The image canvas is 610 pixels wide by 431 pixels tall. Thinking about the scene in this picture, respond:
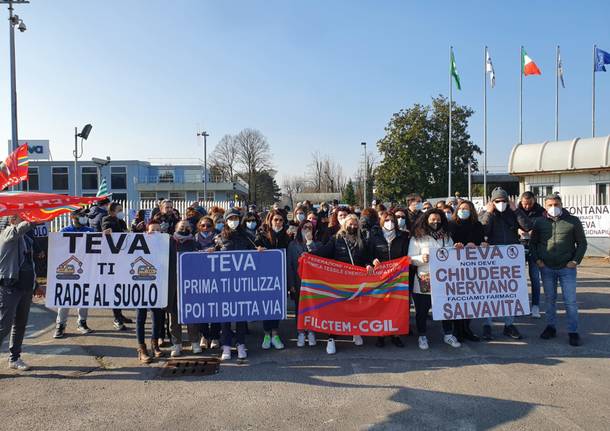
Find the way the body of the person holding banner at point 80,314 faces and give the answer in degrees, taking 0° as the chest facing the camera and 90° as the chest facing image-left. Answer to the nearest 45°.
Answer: approximately 0°

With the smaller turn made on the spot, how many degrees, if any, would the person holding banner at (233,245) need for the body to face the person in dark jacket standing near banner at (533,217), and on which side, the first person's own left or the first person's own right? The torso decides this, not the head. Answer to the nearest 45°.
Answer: approximately 90° to the first person's own left

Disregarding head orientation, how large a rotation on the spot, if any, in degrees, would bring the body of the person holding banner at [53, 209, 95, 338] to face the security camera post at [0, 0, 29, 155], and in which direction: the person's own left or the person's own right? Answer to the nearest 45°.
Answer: approximately 180°

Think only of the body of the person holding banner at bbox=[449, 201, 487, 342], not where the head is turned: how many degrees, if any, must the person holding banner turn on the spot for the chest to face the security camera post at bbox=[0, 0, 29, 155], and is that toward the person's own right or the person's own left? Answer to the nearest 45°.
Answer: approximately 90° to the person's own right

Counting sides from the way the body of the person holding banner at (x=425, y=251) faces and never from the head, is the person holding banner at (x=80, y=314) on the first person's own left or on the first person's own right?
on the first person's own right

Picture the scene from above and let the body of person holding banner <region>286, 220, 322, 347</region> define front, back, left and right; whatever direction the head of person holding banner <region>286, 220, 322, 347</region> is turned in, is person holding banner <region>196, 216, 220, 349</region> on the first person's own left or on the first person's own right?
on the first person's own right

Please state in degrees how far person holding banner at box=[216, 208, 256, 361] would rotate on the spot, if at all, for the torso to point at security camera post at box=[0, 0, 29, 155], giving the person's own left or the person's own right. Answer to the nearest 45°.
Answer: approximately 135° to the person's own right
